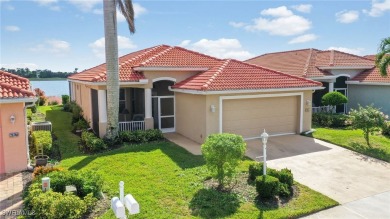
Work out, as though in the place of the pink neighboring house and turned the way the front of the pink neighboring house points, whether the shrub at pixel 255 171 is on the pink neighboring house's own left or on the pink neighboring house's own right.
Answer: on the pink neighboring house's own left

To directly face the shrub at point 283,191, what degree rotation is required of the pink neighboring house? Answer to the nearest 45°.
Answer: approximately 45° to its left

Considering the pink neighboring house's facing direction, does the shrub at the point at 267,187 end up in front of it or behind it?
in front

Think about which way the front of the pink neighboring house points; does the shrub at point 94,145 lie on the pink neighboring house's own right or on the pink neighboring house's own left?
on the pink neighboring house's own left

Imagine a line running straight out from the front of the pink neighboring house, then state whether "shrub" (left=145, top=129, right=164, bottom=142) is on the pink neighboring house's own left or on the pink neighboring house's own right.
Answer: on the pink neighboring house's own left

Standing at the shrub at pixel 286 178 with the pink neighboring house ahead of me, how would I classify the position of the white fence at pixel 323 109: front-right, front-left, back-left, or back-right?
back-right

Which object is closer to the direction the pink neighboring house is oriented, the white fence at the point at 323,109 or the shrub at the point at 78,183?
the shrub

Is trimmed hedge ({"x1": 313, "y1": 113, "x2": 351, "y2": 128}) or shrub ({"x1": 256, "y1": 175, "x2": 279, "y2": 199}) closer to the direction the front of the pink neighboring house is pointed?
the shrub

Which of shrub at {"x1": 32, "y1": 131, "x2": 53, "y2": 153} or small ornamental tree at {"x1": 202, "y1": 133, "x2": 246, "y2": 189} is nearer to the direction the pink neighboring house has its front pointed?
the small ornamental tree

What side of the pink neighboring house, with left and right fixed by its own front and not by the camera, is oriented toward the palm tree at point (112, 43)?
left

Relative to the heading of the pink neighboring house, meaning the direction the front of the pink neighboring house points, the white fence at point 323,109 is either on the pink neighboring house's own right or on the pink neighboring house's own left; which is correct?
on the pink neighboring house's own left

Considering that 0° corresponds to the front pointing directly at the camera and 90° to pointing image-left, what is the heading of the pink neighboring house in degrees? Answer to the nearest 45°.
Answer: approximately 0°
